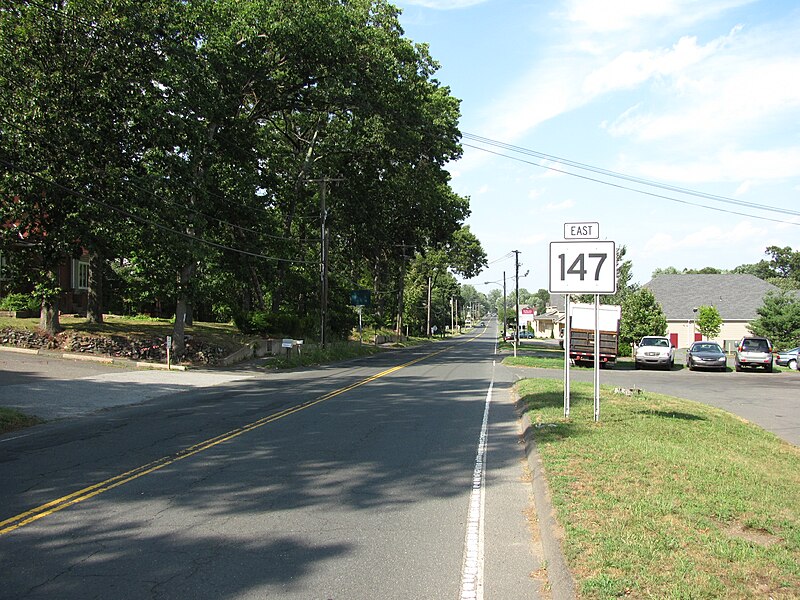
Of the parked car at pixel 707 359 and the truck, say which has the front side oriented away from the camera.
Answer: the truck

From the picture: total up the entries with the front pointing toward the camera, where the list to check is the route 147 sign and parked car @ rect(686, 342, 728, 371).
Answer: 2

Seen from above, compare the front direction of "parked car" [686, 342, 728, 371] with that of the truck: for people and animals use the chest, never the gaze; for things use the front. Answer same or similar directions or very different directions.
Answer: very different directions

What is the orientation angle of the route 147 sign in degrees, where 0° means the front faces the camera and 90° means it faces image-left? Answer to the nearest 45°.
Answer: approximately 0°

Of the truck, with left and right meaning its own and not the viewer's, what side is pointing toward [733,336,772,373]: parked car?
right

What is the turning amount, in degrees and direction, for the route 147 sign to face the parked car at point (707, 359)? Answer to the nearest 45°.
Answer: approximately 180°

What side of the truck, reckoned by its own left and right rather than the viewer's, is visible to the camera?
back

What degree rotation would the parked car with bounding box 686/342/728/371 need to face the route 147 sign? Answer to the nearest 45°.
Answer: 0° — it already faces it

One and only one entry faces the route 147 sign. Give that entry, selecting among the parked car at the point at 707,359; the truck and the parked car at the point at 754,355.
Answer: the parked car at the point at 707,359
